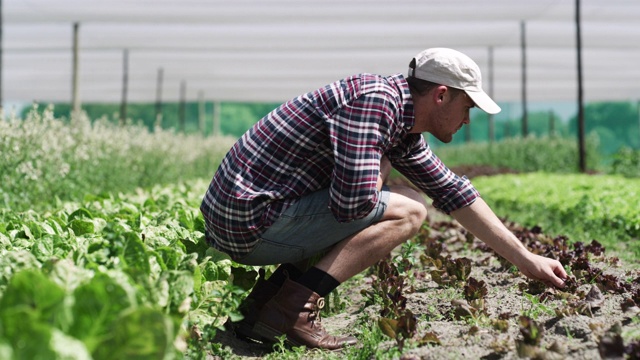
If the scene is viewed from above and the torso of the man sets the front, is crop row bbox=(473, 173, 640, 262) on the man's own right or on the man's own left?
on the man's own left

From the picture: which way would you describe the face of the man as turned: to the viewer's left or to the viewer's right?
to the viewer's right

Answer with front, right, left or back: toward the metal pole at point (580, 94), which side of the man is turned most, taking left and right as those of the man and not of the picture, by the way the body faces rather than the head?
left

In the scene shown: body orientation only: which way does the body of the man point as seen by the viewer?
to the viewer's right
